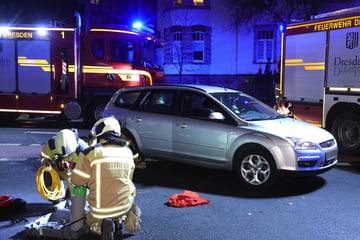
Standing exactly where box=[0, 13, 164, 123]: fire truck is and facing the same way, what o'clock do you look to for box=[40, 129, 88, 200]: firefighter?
The firefighter is roughly at 3 o'clock from the fire truck.

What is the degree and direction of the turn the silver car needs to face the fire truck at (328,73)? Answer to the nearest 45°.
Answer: approximately 90° to its left

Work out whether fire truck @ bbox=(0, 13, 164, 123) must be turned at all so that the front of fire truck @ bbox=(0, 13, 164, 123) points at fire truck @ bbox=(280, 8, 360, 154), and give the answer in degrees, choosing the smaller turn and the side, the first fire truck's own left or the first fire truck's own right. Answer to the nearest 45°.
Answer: approximately 45° to the first fire truck's own right

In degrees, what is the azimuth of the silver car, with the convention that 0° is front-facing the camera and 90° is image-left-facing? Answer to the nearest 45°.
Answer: approximately 315°

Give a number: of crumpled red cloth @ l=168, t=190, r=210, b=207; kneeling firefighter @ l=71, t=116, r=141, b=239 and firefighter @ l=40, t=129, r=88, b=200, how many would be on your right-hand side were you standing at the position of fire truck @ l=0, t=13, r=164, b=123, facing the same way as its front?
3

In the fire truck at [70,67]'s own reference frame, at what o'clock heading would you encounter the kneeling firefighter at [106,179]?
The kneeling firefighter is roughly at 3 o'clock from the fire truck.

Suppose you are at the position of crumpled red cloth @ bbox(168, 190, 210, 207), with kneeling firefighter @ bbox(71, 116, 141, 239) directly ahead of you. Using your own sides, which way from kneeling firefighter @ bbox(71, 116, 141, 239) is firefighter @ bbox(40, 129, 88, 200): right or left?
right

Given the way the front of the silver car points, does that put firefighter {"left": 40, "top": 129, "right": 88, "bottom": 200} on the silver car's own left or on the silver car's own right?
on the silver car's own right

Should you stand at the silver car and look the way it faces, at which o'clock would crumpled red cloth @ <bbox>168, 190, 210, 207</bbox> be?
The crumpled red cloth is roughly at 2 o'clock from the silver car.

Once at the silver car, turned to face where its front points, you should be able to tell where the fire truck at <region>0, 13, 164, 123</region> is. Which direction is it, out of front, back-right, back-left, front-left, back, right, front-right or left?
back

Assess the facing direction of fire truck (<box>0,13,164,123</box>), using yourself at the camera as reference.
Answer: facing to the right of the viewer
